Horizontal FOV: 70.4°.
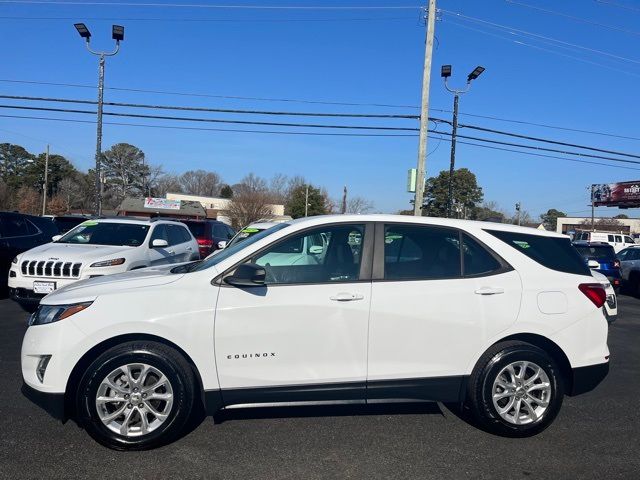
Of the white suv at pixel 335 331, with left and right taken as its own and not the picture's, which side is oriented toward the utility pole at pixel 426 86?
right

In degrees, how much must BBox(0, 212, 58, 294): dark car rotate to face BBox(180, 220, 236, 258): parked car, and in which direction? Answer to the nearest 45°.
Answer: approximately 135° to its left

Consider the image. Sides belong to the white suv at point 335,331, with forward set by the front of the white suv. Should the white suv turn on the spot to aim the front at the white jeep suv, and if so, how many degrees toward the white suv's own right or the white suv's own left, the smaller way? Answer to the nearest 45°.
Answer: approximately 45° to the white suv's own right

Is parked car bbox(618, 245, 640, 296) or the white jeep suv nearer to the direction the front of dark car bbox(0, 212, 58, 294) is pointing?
the white jeep suv

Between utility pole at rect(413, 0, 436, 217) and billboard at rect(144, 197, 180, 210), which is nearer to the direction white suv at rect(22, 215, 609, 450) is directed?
the billboard

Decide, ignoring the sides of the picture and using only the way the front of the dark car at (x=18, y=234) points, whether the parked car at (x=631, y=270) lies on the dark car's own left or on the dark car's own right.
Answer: on the dark car's own left

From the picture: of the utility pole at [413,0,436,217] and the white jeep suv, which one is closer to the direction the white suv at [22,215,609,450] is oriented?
the white jeep suv

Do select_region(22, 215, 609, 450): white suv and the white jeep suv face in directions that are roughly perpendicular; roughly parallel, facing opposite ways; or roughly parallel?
roughly perpendicular

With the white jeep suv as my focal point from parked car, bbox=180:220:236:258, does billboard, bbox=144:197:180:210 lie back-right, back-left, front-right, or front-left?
back-right

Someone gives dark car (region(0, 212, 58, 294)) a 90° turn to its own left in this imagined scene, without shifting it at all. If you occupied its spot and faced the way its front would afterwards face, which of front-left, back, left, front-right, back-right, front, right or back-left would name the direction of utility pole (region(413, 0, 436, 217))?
front-left

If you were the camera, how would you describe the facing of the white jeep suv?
facing the viewer and to the left of the viewer

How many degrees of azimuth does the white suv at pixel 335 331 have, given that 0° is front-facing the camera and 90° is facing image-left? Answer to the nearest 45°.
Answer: approximately 90°

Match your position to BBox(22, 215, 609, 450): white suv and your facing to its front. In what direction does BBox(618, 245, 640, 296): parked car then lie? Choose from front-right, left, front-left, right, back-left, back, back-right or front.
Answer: back-right
